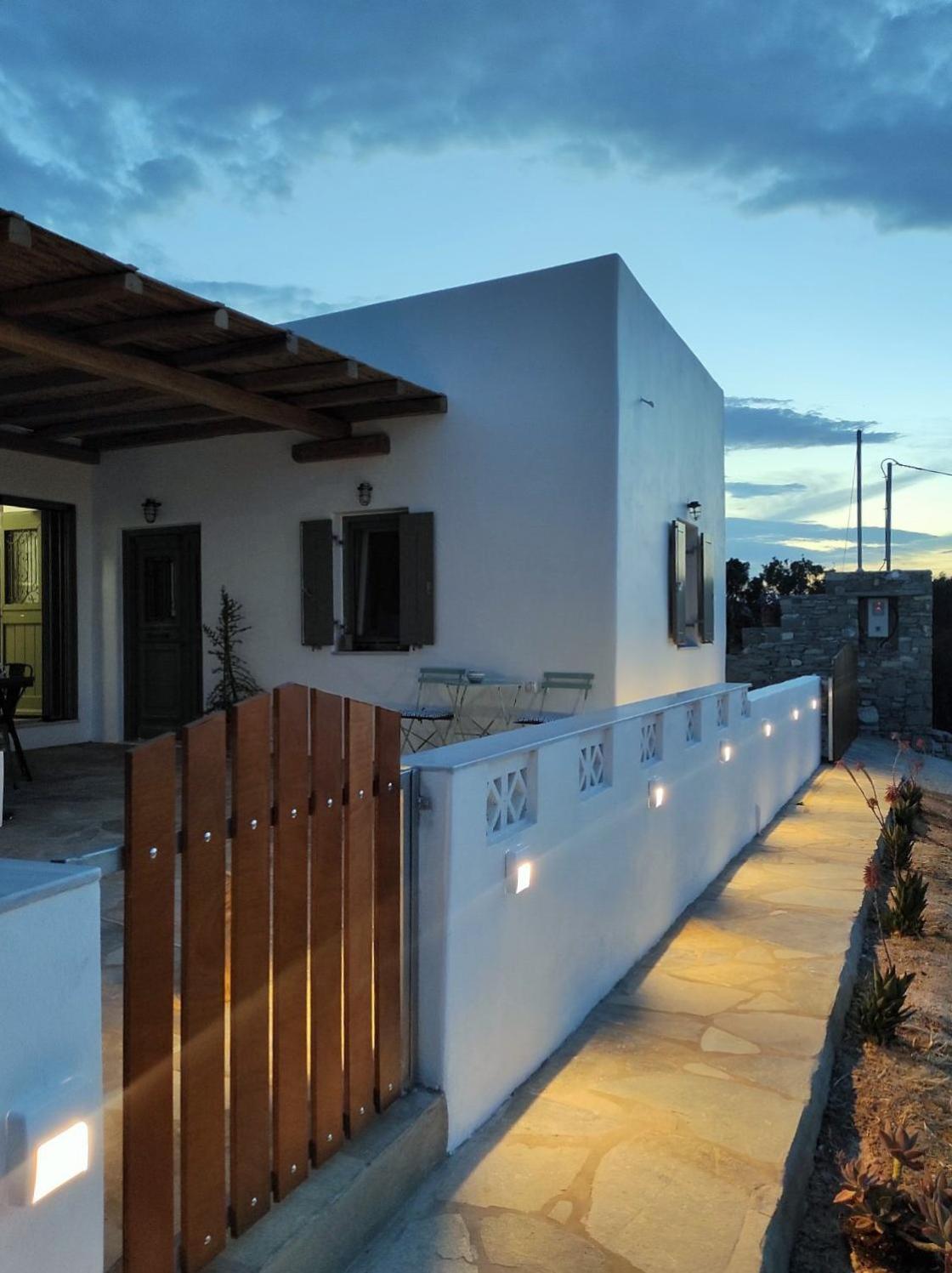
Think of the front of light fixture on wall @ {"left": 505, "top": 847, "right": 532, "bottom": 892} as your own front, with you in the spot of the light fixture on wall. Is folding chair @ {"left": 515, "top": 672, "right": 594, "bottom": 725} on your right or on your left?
on your left

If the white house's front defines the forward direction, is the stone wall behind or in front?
behind

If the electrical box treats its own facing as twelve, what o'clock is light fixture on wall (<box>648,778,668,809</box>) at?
The light fixture on wall is roughly at 12 o'clock from the electrical box.

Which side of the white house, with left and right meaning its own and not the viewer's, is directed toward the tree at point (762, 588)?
back

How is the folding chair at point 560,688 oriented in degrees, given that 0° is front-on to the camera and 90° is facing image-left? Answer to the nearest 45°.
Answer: approximately 45°

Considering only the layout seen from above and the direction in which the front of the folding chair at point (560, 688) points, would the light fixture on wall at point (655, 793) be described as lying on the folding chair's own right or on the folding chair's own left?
on the folding chair's own left

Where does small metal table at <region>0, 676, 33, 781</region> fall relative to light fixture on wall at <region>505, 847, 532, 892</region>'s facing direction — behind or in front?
behind

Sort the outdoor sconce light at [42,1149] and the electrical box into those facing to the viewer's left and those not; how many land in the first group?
0

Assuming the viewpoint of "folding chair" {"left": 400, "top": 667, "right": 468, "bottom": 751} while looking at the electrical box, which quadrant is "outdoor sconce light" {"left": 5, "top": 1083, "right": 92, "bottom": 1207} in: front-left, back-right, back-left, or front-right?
back-right

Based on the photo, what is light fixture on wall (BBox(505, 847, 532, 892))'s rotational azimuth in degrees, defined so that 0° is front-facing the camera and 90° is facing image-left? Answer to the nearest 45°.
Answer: approximately 315°

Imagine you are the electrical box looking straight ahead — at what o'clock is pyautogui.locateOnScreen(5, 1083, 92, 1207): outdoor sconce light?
The outdoor sconce light is roughly at 12 o'clock from the electrical box.

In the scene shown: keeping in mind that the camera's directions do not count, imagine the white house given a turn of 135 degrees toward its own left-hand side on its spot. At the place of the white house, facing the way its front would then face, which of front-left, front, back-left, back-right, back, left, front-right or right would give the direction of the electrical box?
front-left

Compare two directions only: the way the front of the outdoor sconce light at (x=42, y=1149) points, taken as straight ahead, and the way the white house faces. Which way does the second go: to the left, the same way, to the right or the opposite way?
to the right

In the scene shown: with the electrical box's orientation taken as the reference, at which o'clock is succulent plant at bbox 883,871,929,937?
The succulent plant is roughly at 12 o'clock from the electrical box.

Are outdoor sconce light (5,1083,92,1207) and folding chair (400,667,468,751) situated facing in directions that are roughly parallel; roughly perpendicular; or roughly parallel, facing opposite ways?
roughly perpendicular
